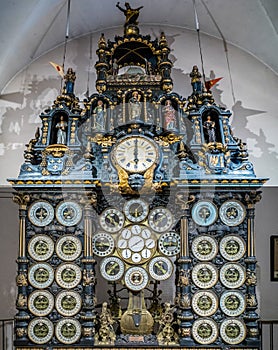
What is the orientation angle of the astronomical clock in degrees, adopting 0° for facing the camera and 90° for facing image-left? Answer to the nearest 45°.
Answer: approximately 0°

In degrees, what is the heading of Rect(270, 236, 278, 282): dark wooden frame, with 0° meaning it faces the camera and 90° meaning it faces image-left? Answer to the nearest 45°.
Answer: approximately 0°
